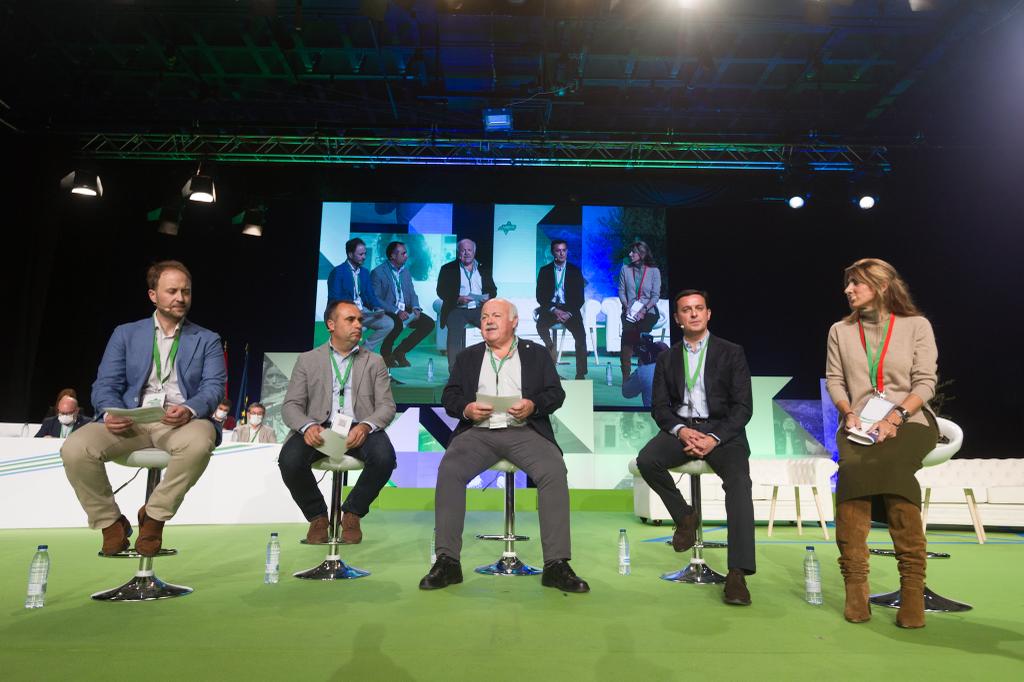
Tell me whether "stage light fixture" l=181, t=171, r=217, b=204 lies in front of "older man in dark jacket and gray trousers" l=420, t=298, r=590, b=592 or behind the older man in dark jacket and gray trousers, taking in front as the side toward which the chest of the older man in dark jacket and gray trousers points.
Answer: behind

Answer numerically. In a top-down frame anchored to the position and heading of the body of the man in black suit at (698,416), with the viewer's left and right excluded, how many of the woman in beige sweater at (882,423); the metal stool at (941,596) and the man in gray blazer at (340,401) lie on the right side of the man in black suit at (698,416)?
1

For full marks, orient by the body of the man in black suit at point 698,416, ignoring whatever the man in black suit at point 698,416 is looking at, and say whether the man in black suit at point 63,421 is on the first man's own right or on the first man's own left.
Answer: on the first man's own right

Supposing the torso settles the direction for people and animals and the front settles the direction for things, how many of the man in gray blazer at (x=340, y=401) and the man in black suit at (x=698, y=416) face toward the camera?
2

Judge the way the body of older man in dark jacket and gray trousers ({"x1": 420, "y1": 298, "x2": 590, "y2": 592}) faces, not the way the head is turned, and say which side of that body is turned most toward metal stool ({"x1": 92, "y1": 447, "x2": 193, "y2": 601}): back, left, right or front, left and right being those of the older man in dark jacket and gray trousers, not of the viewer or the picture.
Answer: right

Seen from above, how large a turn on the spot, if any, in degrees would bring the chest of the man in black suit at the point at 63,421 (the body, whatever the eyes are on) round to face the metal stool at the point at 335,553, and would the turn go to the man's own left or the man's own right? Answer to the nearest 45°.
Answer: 0° — they already face it

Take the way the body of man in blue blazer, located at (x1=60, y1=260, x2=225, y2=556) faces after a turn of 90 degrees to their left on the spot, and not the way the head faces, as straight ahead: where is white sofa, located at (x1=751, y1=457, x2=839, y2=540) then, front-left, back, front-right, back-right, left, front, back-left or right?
front

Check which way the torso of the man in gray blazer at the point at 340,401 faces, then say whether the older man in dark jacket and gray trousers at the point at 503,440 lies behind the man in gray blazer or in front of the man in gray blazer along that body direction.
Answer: in front

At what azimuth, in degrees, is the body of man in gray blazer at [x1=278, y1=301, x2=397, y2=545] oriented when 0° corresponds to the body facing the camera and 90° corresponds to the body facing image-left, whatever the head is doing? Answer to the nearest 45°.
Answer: approximately 0°

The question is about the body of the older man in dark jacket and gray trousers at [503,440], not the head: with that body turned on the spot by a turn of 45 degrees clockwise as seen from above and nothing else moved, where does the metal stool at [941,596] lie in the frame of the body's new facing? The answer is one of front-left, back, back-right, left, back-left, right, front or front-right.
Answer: back-left
